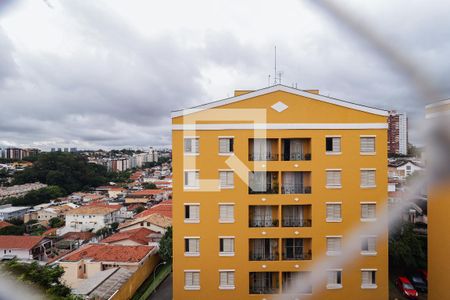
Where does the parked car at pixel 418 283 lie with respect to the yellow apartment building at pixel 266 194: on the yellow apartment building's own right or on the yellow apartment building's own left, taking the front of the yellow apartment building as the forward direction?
on the yellow apartment building's own left

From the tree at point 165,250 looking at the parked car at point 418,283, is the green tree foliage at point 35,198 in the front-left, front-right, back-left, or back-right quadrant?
back-left

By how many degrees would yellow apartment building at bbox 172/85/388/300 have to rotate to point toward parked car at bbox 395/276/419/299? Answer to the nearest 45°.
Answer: approximately 135° to its left

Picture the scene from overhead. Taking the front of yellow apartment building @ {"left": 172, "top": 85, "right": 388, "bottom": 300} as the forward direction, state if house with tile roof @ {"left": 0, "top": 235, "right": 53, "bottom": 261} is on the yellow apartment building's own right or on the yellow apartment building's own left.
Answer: on the yellow apartment building's own right

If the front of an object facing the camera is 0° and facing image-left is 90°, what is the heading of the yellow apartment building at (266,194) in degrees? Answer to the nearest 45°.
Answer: approximately 0°

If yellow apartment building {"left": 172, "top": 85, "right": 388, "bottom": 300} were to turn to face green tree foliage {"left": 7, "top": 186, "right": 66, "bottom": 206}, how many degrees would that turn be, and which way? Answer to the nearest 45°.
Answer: approximately 135° to its right

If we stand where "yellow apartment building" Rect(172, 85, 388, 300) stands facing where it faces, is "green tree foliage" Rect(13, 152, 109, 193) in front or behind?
behind

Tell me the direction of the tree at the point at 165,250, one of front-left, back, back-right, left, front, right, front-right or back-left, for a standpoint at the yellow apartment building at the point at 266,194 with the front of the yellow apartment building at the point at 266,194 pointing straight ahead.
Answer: back-right

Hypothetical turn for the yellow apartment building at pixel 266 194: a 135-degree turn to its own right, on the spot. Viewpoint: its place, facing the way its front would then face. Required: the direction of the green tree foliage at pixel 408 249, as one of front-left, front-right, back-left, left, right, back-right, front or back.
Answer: right

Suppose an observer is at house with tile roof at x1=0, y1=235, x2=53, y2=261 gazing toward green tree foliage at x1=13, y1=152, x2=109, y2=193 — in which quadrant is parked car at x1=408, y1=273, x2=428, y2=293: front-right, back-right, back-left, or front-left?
back-right
